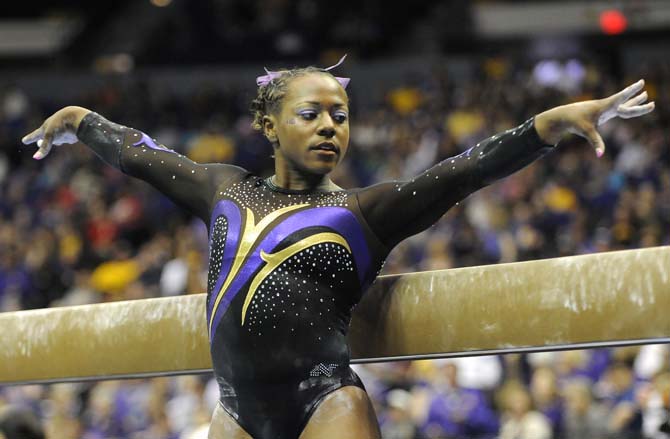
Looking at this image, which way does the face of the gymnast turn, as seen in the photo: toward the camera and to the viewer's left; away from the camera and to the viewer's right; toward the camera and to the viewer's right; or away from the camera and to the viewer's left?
toward the camera and to the viewer's right

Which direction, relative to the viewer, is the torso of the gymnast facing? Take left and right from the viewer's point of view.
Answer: facing the viewer
